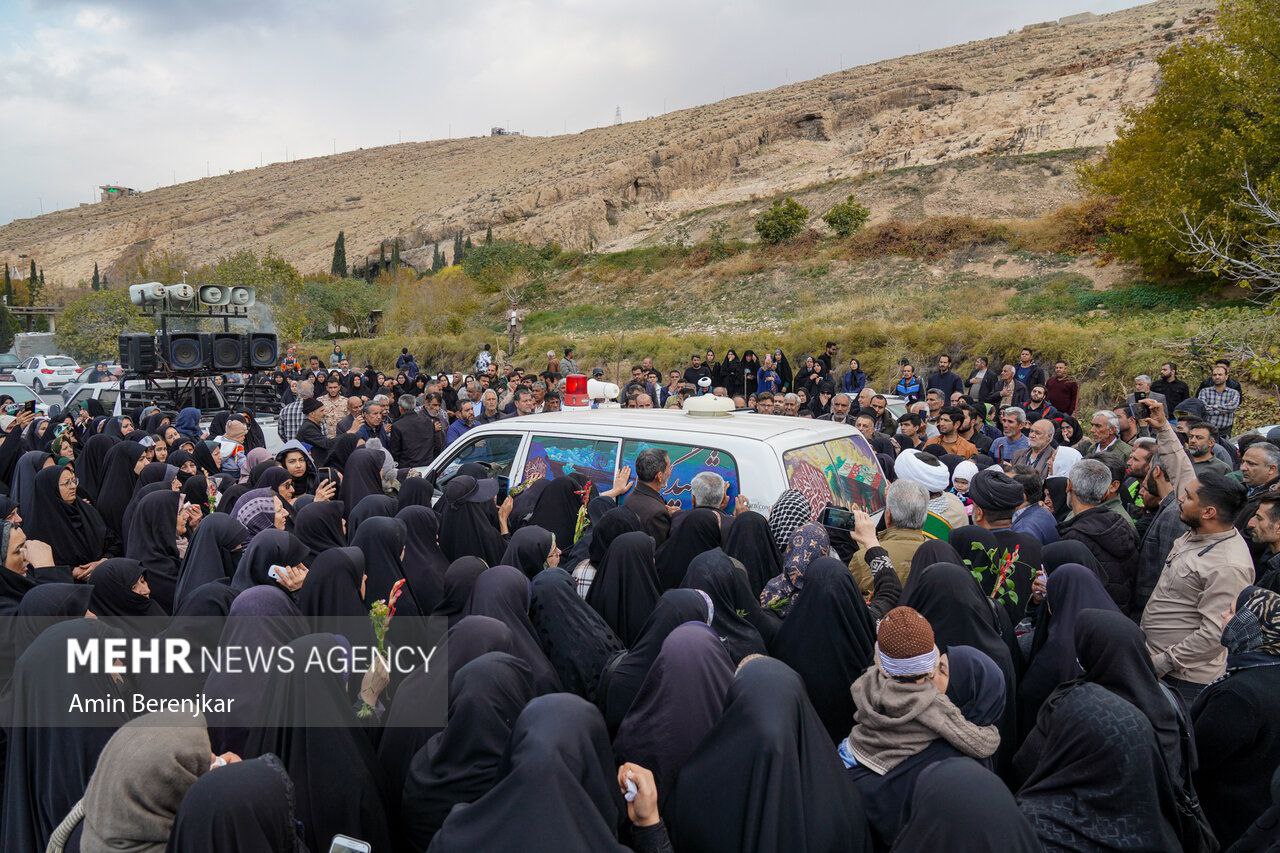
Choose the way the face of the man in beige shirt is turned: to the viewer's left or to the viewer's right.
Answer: to the viewer's left

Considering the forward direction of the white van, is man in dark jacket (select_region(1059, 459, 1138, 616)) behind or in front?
behind

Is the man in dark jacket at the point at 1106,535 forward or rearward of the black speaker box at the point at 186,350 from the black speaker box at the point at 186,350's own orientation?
forward

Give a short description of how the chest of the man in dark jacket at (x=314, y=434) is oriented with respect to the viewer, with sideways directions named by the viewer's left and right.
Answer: facing to the right of the viewer

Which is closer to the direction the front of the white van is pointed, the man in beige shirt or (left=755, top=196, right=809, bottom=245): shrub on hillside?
the shrub on hillside

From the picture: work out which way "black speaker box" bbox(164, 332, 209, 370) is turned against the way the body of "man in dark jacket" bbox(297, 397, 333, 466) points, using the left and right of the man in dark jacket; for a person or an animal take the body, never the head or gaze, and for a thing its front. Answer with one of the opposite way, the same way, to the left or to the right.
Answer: to the right

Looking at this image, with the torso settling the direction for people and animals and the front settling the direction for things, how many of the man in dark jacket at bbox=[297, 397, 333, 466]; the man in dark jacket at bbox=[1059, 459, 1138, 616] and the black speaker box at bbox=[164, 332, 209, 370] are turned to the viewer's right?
1

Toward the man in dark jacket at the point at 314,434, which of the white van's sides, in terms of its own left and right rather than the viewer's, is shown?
front

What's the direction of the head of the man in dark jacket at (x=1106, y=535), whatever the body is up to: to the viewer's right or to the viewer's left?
to the viewer's left
